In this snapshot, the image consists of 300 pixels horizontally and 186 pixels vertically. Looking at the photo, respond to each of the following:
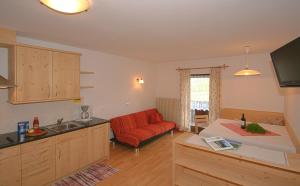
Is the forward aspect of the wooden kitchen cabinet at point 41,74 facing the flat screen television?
yes

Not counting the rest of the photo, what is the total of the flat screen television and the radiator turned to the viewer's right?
0

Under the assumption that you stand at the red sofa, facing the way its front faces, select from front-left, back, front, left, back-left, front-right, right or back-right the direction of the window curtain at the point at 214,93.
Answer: front-left

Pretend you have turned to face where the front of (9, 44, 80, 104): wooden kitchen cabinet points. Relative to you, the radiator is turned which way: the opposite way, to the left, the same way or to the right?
to the right

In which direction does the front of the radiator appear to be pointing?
toward the camera

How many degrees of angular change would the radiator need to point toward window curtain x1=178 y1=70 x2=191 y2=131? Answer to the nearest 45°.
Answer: approximately 45° to its left

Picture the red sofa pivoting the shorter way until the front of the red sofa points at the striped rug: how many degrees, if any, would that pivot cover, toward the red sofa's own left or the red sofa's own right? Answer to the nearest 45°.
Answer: approximately 90° to the red sofa's own right

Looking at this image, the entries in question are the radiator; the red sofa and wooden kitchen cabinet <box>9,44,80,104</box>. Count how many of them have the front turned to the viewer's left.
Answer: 0

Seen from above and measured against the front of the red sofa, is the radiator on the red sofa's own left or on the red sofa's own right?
on the red sofa's own left

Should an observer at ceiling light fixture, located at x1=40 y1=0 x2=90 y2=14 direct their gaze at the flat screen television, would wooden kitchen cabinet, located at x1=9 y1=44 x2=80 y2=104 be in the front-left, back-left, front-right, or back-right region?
back-left

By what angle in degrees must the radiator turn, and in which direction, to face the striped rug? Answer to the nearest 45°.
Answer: approximately 45° to its right

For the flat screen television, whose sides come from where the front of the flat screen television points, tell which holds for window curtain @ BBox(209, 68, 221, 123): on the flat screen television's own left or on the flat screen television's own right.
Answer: on the flat screen television's own right

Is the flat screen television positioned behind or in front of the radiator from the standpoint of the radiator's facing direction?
in front
